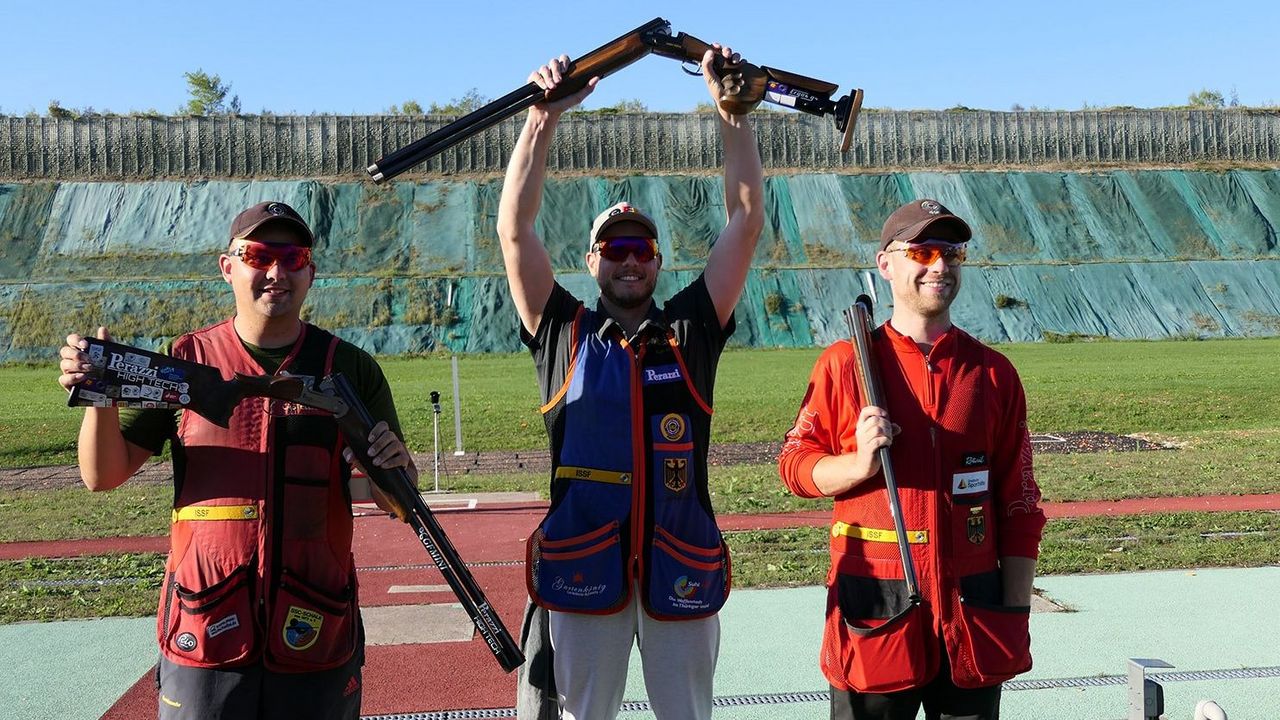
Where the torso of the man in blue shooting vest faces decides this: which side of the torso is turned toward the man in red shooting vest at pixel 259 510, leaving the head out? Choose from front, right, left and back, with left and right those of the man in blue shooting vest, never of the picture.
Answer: right

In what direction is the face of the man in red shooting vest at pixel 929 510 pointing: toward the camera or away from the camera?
toward the camera

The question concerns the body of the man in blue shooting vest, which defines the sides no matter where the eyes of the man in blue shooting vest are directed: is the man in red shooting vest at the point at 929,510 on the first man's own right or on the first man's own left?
on the first man's own left

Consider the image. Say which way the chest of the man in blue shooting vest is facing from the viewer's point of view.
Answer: toward the camera

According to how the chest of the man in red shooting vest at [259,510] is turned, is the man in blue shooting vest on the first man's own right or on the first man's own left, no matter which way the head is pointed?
on the first man's own left

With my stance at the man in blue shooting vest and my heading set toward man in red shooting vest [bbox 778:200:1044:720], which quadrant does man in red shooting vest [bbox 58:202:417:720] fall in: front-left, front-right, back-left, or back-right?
back-right

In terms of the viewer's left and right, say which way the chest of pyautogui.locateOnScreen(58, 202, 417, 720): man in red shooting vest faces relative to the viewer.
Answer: facing the viewer

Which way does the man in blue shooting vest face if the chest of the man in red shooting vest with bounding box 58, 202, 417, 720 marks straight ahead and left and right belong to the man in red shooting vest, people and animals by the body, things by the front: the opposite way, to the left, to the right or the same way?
the same way

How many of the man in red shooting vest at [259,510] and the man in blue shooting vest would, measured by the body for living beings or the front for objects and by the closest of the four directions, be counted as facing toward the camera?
2

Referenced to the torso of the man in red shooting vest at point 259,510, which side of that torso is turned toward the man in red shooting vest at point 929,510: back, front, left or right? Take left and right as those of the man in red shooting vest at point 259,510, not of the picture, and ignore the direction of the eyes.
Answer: left
